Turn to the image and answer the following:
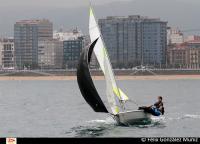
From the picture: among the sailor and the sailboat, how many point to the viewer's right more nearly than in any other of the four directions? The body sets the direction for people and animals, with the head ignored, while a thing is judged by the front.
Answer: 0

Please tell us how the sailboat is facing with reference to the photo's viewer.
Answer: facing the viewer and to the left of the viewer

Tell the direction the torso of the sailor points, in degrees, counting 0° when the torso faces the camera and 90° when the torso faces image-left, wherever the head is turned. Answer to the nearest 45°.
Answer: approximately 90°
